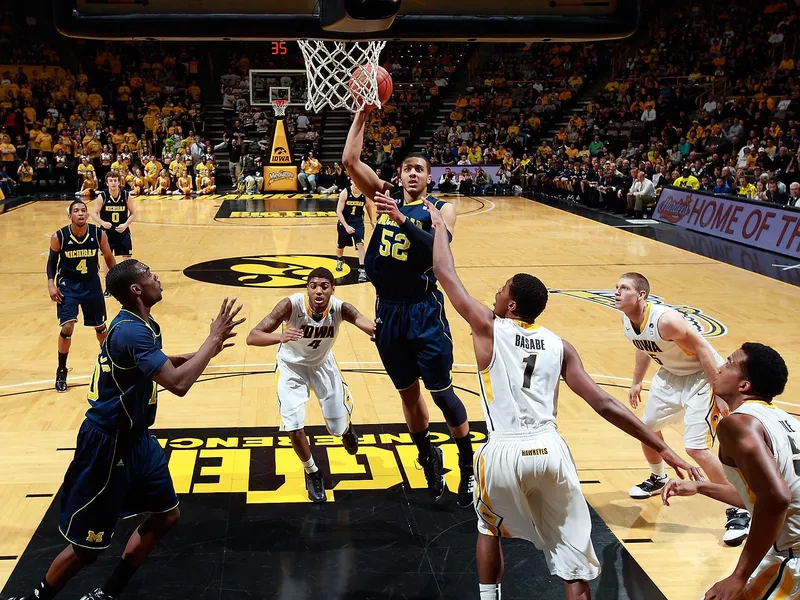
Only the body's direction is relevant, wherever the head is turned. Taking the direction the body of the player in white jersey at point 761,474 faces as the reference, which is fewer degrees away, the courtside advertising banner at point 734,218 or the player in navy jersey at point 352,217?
the player in navy jersey

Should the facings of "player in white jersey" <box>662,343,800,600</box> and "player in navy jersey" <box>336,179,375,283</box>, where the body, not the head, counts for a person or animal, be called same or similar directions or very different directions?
very different directions

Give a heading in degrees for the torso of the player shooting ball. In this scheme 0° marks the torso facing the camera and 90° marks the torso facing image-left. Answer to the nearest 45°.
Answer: approximately 0°

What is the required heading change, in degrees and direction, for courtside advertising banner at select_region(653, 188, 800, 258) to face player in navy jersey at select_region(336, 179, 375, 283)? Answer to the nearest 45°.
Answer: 0° — it already faces them

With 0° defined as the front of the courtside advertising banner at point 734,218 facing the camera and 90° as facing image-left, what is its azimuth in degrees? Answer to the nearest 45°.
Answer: approximately 45°

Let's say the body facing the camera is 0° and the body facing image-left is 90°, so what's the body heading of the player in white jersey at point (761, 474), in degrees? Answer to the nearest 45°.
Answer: approximately 135°

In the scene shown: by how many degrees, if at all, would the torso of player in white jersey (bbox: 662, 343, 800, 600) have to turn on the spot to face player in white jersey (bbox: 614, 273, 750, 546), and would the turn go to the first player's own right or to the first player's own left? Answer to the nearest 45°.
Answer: approximately 45° to the first player's own right

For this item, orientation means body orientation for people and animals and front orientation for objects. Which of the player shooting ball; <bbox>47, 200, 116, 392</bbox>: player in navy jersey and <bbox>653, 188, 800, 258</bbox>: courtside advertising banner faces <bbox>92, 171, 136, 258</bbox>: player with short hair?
the courtside advertising banner

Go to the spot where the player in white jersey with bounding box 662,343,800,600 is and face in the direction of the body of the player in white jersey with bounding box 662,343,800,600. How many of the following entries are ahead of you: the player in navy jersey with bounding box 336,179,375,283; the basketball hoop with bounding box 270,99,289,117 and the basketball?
3

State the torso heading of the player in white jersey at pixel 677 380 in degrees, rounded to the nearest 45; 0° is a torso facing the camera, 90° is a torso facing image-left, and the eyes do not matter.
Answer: approximately 45°

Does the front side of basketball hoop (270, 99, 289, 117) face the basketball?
yes

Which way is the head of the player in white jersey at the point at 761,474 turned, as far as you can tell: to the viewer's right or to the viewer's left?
to the viewer's left

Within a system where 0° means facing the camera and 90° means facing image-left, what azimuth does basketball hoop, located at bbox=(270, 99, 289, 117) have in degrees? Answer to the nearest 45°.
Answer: approximately 0°
